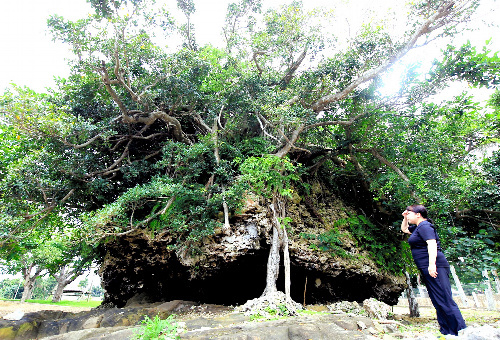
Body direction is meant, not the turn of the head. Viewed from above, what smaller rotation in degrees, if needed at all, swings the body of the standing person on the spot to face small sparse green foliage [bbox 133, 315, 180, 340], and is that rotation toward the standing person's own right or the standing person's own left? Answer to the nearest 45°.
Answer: approximately 45° to the standing person's own left

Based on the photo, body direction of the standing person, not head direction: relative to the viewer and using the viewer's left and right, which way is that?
facing to the left of the viewer

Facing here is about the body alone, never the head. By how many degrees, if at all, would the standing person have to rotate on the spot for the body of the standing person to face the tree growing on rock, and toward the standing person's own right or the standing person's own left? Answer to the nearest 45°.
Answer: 0° — they already face it

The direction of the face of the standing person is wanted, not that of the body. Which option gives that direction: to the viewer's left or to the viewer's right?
to the viewer's left
